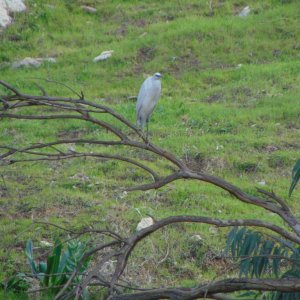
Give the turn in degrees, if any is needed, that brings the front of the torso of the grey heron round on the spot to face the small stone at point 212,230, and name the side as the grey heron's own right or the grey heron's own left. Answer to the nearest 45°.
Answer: approximately 90° to the grey heron's own right

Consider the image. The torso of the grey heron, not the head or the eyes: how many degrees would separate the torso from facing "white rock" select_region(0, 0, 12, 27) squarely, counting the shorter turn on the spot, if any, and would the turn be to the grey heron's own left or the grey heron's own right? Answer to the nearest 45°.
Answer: approximately 135° to the grey heron's own left

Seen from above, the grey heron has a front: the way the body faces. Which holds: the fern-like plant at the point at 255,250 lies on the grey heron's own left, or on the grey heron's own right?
on the grey heron's own right

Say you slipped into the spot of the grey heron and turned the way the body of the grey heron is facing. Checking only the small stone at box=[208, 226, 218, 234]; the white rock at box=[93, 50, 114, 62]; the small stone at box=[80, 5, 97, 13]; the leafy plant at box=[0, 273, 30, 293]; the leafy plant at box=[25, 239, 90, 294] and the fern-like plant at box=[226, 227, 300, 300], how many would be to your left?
2

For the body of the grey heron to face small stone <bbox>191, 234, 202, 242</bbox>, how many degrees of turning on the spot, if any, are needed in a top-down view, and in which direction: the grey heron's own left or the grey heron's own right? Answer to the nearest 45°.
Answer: approximately 90° to the grey heron's own right

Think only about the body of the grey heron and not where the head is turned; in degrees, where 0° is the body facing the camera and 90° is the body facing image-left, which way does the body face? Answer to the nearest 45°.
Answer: approximately 270°

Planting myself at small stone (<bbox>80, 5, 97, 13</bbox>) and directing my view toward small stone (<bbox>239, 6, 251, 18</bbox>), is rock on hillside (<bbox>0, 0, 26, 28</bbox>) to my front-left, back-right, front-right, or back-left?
back-right

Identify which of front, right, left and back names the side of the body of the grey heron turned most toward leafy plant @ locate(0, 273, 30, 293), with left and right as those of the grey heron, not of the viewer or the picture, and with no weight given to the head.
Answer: right

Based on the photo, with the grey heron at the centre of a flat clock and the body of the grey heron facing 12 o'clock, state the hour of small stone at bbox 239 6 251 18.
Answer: The small stone is roughly at 10 o'clock from the grey heron.

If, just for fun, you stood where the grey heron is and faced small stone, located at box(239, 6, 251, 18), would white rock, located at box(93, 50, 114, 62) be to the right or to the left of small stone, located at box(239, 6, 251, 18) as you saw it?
left
